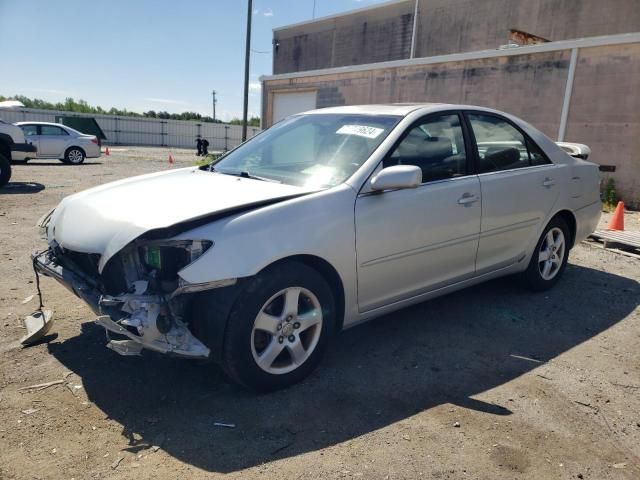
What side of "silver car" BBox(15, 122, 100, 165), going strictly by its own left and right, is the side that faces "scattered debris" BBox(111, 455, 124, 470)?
left

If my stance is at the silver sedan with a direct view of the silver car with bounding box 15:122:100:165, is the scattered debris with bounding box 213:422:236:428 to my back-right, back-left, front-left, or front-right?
back-left

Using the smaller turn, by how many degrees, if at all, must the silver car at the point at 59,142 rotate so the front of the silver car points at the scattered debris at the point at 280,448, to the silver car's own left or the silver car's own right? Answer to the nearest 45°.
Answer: approximately 90° to the silver car's own left

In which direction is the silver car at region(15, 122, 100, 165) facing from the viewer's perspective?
to the viewer's left

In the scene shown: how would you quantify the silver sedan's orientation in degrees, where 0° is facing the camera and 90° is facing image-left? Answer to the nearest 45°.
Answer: approximately 45°

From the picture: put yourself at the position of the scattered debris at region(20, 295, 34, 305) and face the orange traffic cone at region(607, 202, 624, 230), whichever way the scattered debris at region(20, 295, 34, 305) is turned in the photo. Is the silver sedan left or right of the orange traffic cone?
right

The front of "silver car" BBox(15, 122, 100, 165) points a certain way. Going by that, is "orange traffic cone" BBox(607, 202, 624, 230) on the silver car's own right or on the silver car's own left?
on the silver car's own left

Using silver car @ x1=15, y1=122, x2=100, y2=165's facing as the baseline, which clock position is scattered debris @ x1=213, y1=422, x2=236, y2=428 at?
The scattered debris is roughly at 9 o'clock from the silver car.
